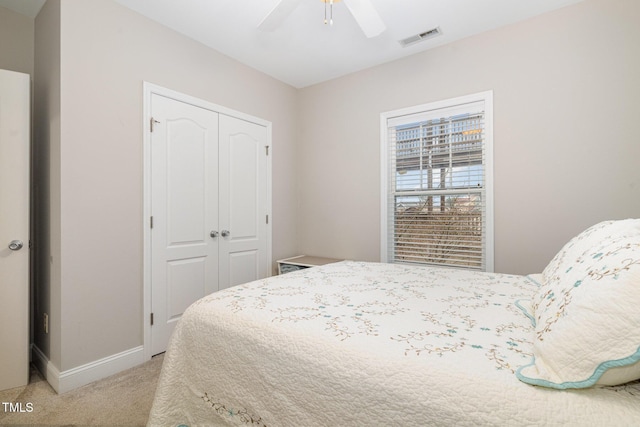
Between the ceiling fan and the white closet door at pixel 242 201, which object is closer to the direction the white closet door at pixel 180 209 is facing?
the ceiling fan

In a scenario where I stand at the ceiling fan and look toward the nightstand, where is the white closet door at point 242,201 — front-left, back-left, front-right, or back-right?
front-left

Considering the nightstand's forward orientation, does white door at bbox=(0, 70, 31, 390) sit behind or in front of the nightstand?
in front

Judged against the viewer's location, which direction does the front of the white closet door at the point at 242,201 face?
facing the viewer and to the right of the viewer

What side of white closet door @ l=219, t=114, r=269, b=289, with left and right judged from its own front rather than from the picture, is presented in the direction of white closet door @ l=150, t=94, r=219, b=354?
right

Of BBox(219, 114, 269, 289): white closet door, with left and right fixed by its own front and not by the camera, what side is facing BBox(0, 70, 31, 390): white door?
right

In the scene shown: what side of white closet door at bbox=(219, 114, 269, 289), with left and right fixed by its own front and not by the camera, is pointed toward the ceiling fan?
front

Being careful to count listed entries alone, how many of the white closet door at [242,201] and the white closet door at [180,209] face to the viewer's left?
0

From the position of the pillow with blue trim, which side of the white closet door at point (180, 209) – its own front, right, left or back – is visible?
front

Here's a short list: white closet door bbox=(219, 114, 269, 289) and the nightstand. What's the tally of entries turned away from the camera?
0

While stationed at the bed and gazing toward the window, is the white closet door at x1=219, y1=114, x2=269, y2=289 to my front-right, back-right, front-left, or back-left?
front-left

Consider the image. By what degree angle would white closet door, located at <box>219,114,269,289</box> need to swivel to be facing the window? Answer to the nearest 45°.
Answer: approximately 45° to its left

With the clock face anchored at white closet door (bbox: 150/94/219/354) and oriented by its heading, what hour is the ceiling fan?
The ceiling fan is roughly at 12 o'clock from the white closet door.

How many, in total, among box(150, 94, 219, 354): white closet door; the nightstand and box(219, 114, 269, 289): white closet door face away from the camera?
0

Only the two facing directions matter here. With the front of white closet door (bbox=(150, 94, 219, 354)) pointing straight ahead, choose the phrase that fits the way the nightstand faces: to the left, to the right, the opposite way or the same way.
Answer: to the right

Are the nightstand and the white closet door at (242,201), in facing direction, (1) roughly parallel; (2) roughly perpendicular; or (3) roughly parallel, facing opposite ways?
roughly perpendicular

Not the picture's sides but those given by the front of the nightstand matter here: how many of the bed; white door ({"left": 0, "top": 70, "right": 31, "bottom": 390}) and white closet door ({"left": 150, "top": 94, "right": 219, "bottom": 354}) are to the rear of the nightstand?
0

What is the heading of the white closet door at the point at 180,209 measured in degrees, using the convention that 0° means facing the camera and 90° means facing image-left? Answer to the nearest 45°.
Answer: approximately 315°

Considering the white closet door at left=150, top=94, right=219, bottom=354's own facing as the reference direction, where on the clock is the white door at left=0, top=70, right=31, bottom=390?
The white door is roughly at 4 o'clock from the white closet door.

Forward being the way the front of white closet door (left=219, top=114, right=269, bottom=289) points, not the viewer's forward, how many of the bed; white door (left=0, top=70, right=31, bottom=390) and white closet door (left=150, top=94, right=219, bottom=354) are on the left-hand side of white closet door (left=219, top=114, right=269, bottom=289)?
0

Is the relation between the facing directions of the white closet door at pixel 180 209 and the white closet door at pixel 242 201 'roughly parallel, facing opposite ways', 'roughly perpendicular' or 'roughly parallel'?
roughly parallel
